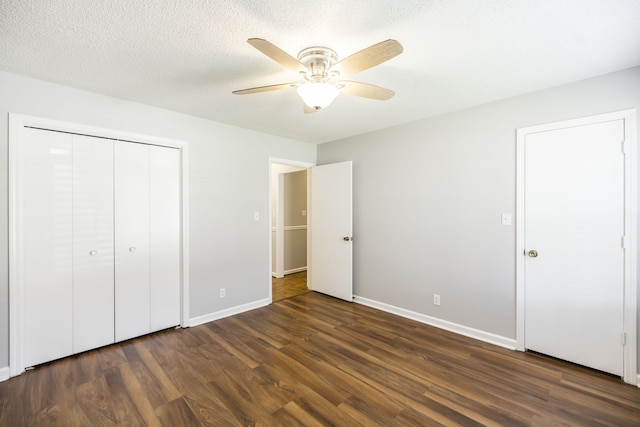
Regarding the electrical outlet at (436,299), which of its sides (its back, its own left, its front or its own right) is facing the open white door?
right

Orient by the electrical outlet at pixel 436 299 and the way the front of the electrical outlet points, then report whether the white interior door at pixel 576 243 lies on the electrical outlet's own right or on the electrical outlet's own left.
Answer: on the electrical outlet's own left

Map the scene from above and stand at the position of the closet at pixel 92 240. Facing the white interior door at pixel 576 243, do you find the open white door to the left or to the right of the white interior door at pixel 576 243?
left

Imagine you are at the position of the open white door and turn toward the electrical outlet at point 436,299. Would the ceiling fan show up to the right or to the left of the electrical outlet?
right

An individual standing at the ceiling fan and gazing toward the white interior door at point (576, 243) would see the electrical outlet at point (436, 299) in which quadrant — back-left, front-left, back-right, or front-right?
front-left

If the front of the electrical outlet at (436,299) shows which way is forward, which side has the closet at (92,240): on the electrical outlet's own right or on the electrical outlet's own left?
on the electrical outlet's own right

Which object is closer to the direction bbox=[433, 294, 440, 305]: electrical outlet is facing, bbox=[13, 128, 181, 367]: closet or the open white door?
the closet

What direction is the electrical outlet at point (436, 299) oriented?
toward the camera
